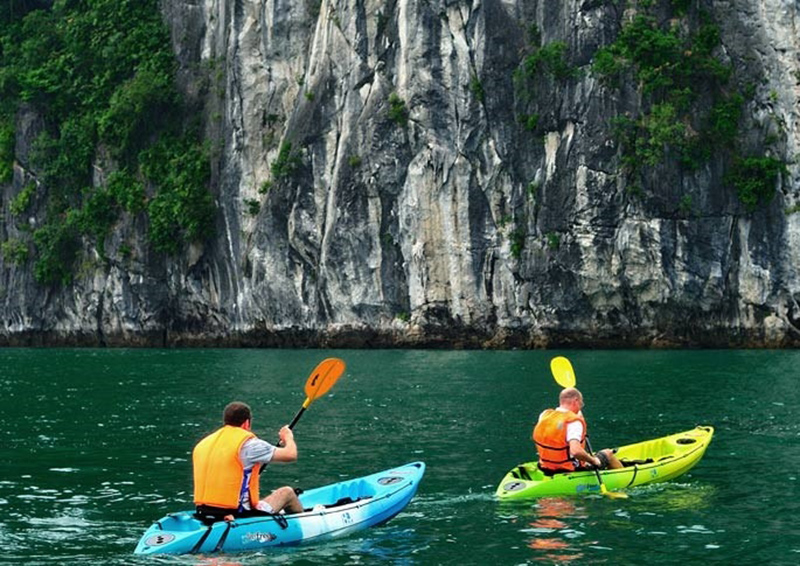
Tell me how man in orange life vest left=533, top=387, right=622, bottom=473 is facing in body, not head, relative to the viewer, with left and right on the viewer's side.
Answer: facing away from the viewer and to the right of the viewer

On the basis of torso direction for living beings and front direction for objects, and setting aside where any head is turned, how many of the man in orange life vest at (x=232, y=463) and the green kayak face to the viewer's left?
0

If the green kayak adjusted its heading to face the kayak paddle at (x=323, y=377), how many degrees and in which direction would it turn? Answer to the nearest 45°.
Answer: approximately 135° to its left

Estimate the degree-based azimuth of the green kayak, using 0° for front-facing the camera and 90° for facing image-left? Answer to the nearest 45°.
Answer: approximately 225°

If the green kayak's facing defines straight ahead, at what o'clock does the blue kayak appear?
The blue kayak is roughly at 6 o'clock from the green kayak.

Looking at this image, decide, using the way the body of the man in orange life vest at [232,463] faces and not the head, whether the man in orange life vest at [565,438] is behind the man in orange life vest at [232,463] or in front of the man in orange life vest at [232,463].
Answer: in front

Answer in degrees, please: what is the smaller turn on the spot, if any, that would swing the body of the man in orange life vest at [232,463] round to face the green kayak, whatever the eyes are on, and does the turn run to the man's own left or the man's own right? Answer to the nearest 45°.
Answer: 0° — they already face it

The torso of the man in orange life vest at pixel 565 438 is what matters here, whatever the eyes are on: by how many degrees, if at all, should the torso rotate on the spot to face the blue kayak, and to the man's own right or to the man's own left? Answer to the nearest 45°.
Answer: approximately 180°

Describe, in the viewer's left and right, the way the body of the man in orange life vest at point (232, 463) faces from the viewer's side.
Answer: facing away from the viewer and to the right of the viewer

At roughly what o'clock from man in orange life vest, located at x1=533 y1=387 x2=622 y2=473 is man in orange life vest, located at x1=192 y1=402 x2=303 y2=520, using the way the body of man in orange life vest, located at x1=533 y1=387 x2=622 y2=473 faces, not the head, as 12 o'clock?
man in orange life vest, located at x1=192 y1=402 x2=303 y2=520 is roughly at 6 o'clock from man in orange life vest, located at x1=533 y1=387 x2=622 y2=473.

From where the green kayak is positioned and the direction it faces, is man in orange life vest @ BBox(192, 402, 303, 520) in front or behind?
behind

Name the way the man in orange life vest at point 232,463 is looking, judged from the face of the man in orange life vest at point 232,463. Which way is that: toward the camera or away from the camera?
away from the camera
